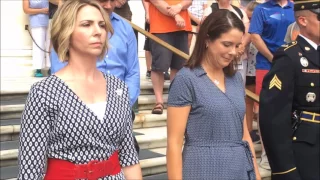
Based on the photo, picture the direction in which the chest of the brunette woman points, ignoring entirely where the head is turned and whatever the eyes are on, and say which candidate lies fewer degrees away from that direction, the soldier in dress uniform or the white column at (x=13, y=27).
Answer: the soldier in dress uniform

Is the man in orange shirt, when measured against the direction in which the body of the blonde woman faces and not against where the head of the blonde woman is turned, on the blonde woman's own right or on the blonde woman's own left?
on the blonde woman's own left

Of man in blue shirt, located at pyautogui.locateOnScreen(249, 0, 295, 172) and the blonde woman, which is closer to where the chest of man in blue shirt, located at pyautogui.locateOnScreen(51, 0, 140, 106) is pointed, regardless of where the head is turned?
the blonde woman

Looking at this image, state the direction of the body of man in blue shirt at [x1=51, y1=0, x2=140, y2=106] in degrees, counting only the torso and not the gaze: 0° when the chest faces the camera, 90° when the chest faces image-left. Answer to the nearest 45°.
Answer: approximately 0°

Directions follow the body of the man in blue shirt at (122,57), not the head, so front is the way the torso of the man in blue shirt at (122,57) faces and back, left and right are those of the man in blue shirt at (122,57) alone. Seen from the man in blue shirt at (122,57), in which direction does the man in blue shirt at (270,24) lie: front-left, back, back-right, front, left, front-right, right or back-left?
back-left

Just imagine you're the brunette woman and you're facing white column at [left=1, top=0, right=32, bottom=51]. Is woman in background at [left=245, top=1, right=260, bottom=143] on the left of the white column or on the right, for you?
right

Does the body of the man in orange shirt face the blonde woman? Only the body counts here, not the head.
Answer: yes

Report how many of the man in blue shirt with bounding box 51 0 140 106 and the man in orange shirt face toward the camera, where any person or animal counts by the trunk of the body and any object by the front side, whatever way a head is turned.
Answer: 2

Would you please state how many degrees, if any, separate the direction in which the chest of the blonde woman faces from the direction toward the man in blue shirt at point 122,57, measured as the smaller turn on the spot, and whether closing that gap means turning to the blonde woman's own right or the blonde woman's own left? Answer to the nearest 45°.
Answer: approximately 135° to the blonde woman's own left
